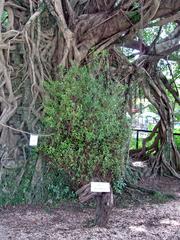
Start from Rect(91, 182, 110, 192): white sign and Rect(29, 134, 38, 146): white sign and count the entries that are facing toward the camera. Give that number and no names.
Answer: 2

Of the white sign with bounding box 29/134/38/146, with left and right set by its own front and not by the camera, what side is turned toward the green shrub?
left

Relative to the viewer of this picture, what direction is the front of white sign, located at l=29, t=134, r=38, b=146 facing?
facing the viewer

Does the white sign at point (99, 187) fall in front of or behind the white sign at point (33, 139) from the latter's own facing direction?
in front

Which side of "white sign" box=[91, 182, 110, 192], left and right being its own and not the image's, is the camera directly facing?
front
